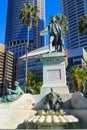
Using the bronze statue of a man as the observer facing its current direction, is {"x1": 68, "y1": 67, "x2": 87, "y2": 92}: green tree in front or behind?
behind

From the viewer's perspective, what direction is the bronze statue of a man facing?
toward the camera
